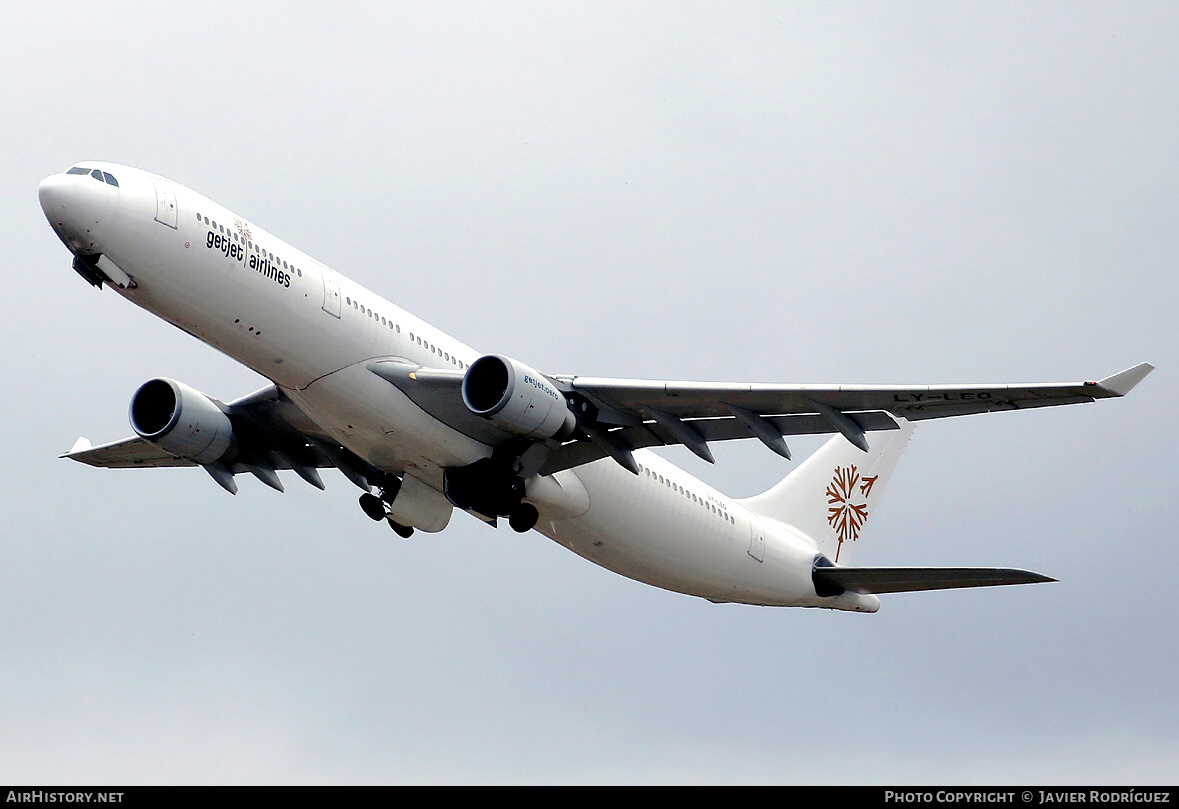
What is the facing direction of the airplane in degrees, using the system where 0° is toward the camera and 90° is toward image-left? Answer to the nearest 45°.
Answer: approximately 45°
